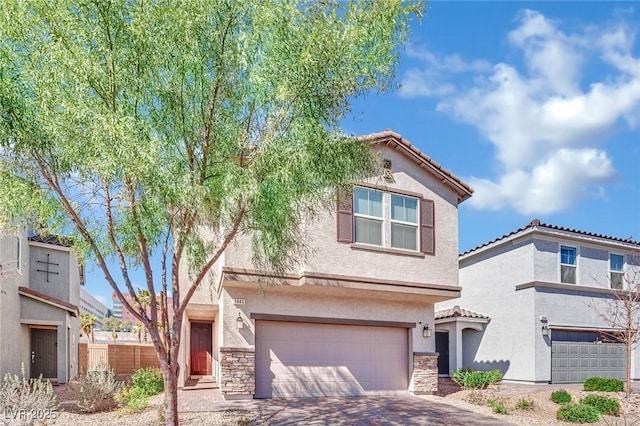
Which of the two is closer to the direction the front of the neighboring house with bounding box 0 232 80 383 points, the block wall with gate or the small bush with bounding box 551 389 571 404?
the small bush

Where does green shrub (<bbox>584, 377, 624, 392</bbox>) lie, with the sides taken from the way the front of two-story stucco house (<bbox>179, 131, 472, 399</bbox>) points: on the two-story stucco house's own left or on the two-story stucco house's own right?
on the two-story stucco house's own left

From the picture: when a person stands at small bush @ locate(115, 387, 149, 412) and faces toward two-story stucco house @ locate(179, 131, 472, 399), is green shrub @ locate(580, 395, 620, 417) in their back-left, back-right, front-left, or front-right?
front-right

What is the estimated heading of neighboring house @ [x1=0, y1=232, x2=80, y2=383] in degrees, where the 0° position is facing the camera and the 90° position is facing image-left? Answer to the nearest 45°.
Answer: approximately 0°

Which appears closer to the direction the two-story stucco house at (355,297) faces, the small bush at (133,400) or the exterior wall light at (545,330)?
the small bush

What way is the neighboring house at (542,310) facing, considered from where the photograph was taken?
facing the viewer and to the right of the viewer

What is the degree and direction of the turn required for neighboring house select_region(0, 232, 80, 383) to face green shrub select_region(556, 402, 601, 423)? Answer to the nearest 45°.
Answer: approximately 45° to its left

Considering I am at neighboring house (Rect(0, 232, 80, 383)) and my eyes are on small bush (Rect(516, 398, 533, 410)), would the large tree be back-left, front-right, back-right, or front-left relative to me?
front-right

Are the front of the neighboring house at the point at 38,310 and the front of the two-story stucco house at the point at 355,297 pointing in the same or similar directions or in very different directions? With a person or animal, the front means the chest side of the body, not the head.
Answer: same or similar directions

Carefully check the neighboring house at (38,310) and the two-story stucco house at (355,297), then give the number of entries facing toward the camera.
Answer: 2

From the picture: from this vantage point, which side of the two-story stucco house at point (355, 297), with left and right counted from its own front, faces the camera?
front
